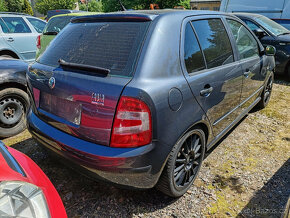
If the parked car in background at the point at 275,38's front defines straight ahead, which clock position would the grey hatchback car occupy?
The grey hatchback car is roughly at 2 o'clock from the parked car in background.

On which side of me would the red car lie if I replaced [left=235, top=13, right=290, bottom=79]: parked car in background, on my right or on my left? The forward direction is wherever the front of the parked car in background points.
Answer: on my right

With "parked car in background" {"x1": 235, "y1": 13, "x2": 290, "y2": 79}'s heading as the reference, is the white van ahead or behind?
behind

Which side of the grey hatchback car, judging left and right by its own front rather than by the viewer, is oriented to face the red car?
back

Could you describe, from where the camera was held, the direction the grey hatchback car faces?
facing away from the viewer and to the right of the viewer

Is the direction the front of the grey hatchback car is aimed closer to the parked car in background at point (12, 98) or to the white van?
the white van
